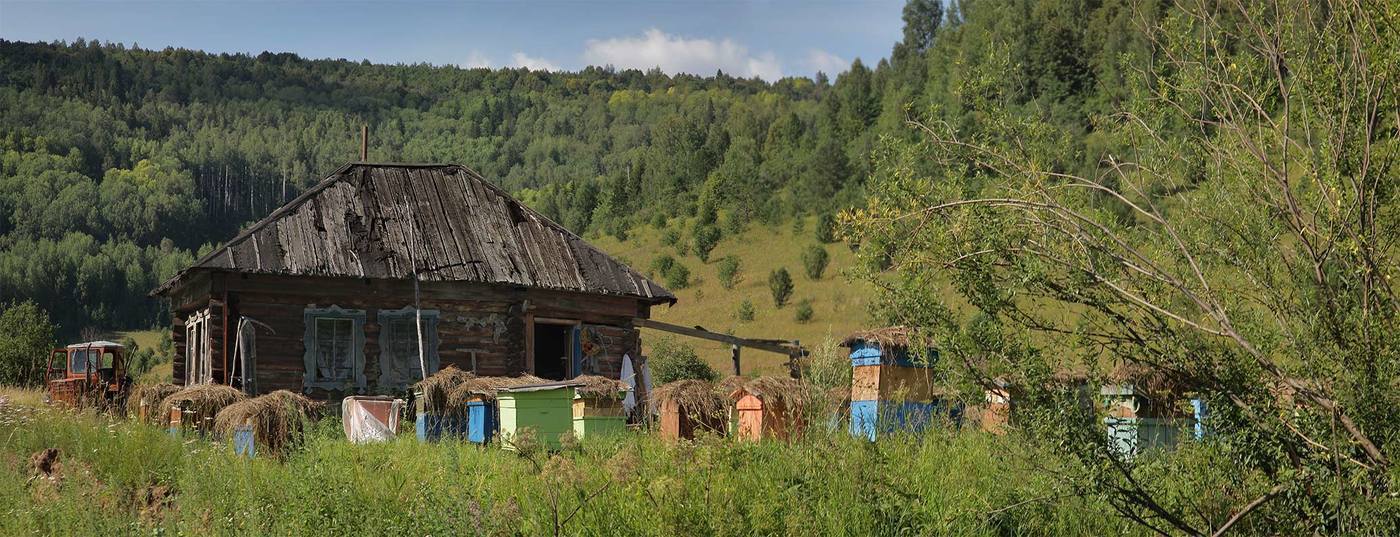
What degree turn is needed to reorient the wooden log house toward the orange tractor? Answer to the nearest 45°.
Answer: approximately 135° to its right

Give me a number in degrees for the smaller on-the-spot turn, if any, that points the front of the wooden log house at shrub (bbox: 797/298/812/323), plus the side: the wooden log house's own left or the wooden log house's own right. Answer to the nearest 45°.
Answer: approximately 135° to the wooden log house's own left

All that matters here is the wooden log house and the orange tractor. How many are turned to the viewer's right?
0

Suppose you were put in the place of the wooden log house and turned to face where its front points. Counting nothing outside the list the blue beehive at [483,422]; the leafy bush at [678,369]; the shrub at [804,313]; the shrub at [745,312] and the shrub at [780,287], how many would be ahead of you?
1

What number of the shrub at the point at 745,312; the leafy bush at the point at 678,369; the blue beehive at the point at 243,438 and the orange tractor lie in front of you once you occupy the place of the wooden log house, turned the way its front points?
1

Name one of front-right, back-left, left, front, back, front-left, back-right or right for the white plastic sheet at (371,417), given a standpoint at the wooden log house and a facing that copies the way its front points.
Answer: front

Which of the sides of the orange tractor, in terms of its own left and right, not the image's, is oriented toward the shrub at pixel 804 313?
back

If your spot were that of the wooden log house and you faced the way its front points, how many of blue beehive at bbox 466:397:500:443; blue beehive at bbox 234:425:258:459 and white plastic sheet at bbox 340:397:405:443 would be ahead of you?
3

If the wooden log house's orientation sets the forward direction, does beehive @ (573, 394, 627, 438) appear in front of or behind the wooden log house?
in front

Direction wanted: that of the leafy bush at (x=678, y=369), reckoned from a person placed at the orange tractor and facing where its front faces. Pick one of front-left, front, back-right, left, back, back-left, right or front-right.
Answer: back-left

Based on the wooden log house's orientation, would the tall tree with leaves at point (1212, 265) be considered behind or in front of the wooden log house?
in front

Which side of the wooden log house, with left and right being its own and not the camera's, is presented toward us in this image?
front

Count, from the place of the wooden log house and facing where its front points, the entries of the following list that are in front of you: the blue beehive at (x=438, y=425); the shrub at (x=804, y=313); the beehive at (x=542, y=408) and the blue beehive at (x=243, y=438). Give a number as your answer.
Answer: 3

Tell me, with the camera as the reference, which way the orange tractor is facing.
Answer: facing the viewer and to the left of the viewer

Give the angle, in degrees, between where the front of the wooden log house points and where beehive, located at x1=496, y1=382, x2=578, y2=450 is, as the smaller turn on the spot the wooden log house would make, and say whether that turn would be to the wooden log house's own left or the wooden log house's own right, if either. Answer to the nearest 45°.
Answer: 0° — it already faces it

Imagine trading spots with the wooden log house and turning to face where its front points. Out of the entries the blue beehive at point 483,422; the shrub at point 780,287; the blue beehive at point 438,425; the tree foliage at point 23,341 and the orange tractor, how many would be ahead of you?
2

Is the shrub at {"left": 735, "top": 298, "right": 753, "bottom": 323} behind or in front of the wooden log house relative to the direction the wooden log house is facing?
behind
